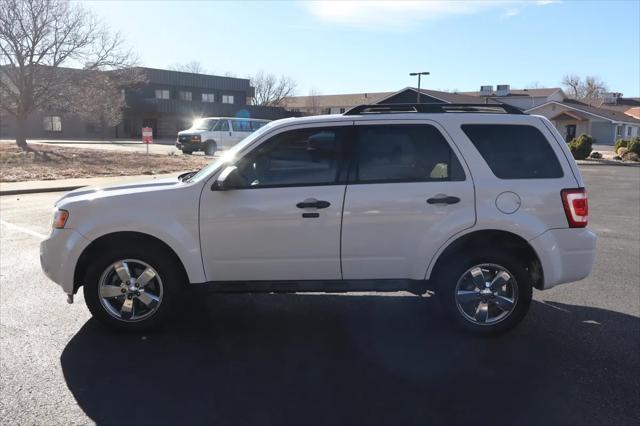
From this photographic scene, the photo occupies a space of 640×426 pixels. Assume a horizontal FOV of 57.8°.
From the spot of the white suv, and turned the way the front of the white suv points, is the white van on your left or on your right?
on your right

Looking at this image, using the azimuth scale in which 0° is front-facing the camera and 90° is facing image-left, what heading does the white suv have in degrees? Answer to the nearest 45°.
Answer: approximately 90°

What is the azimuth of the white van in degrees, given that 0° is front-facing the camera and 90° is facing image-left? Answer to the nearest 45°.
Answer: approximately 45°

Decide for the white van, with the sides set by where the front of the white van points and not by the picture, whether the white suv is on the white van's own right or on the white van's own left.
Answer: on the white van's own left
